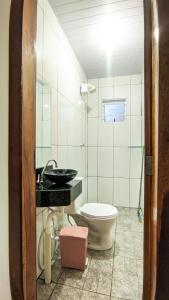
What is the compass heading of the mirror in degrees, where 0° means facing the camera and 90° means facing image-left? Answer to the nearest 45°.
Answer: approximately 270°

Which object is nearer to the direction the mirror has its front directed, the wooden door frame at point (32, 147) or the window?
the window

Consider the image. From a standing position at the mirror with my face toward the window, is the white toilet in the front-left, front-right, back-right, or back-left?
front-right

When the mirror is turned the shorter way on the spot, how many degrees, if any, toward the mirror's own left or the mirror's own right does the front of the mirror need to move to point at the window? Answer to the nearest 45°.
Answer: approximately 45° to the mirror's own left

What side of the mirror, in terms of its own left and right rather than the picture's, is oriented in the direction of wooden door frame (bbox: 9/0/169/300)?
right
